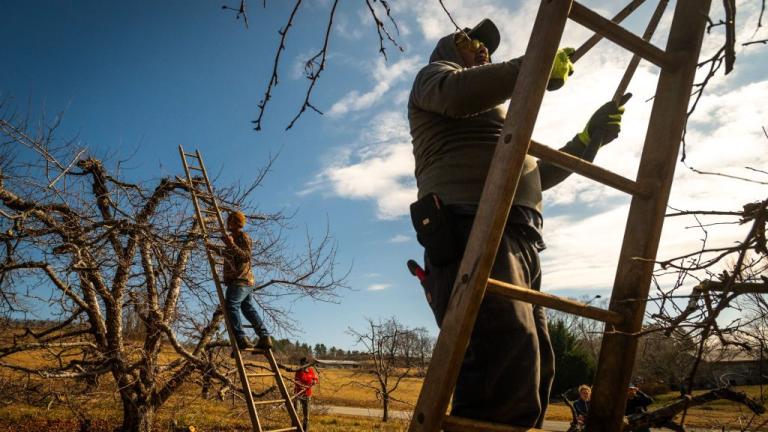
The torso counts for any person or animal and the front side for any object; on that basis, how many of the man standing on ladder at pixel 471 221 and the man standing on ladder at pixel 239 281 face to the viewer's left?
1

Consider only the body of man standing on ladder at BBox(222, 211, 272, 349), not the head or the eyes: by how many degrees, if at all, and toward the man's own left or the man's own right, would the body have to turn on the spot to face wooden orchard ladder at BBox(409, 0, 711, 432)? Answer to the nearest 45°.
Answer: approximately 90° to the man's own left

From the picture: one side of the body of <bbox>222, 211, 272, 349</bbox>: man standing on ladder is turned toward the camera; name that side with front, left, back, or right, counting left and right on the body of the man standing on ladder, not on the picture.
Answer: left

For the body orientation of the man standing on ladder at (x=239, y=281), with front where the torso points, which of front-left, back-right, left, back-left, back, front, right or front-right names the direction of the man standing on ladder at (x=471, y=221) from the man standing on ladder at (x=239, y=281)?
left

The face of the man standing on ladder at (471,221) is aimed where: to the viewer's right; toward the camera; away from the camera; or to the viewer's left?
to the viewer's right

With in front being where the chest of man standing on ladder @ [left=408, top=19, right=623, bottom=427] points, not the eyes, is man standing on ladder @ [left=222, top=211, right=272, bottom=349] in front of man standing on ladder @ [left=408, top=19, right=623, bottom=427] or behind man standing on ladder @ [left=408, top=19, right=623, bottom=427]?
behind

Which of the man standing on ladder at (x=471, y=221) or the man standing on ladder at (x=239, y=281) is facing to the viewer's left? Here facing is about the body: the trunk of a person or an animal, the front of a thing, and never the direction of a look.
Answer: the man standing on ladder at (x=239, y=281)
